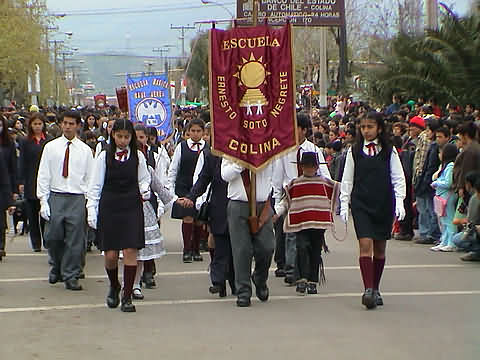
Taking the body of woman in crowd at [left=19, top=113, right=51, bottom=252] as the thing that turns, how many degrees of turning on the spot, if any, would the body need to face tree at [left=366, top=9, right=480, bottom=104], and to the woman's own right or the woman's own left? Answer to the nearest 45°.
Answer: approximately 135° to the woman's own left

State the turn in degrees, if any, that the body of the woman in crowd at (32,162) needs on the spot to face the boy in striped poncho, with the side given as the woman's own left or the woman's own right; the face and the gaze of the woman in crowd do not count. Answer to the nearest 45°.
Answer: approximately 45° to the woman's own left

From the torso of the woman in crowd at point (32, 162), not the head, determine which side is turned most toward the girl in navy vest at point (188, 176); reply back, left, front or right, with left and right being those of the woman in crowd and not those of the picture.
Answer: left

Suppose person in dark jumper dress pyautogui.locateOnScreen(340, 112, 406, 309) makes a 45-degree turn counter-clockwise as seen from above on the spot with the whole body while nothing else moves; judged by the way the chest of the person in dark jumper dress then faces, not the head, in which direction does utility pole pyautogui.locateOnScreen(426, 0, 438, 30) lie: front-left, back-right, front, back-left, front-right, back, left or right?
back-left
